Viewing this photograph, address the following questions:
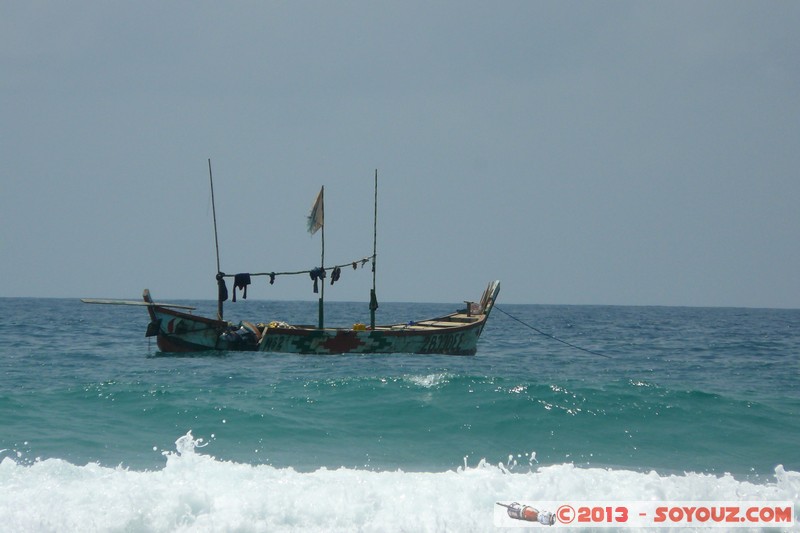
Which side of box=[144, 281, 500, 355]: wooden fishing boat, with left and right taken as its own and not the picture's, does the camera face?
right

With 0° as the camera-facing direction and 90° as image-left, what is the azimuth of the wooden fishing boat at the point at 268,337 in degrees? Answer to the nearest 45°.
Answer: approximately 270°
